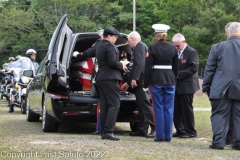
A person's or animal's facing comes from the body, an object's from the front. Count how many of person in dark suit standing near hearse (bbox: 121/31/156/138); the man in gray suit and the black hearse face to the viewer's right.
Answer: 0

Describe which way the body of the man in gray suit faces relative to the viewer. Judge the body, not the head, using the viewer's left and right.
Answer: facing away from the viewer

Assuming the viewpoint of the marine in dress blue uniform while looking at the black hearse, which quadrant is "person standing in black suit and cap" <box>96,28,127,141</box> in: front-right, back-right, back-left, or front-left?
front-left

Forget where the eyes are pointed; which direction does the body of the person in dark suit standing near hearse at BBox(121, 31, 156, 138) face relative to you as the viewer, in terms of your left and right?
facing to the left of the viewer

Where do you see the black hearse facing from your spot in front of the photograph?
facing away from the viewer
